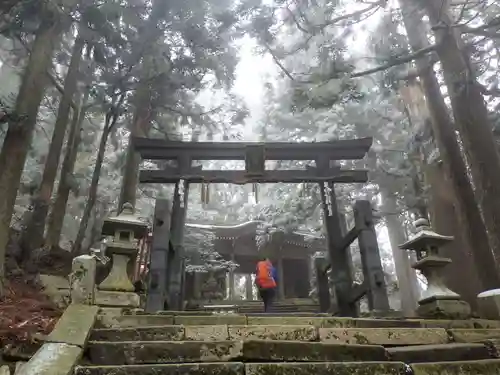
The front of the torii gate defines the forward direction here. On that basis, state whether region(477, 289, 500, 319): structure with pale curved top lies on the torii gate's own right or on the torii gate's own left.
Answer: on the torii gate's own left

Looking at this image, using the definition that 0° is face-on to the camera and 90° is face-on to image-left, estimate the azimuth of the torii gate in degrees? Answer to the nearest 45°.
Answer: approximately 0°

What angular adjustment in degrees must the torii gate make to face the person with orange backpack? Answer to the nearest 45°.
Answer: approximately 180°

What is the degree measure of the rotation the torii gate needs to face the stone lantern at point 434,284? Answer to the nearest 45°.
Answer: approximately 45° to its left

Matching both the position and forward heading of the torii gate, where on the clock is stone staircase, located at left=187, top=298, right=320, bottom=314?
The stone staircase is roughly at 6 o'clock from the torii gate.

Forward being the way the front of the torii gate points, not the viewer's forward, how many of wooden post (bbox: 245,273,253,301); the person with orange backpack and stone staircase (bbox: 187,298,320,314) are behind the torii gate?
3

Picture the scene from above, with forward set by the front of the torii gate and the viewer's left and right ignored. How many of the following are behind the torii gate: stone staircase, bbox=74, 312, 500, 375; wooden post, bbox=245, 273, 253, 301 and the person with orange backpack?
2

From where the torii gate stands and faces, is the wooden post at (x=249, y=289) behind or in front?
behind

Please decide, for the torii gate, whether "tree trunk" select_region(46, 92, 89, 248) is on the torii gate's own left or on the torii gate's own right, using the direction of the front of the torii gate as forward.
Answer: on the torii gate's own right

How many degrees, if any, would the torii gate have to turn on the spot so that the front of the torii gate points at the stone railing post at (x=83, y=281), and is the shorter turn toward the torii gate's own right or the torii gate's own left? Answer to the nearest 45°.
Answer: approximately 45° to the torii gate's own right
